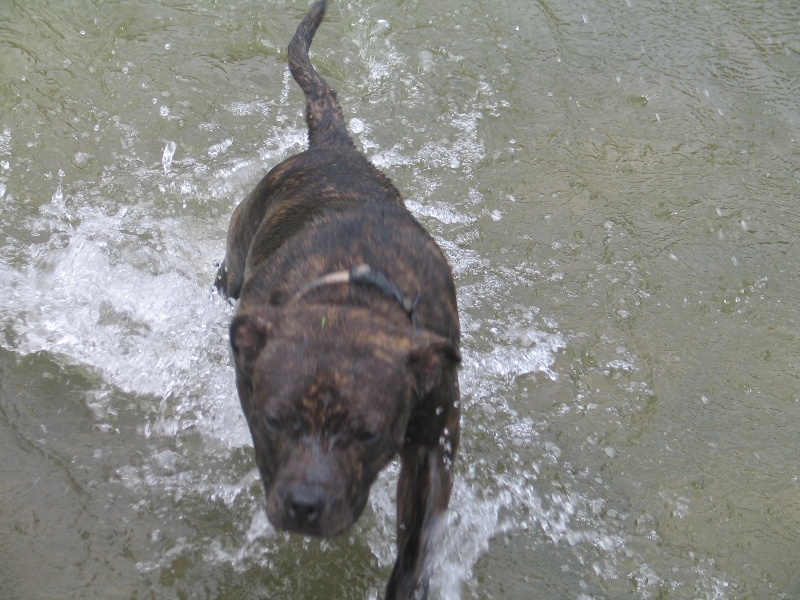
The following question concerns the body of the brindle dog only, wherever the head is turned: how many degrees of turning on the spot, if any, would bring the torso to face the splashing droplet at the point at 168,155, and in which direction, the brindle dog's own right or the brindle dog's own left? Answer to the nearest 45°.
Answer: approximately 180°

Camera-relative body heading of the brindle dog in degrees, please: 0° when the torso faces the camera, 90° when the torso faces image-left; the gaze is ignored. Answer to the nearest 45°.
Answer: approximately 0°
